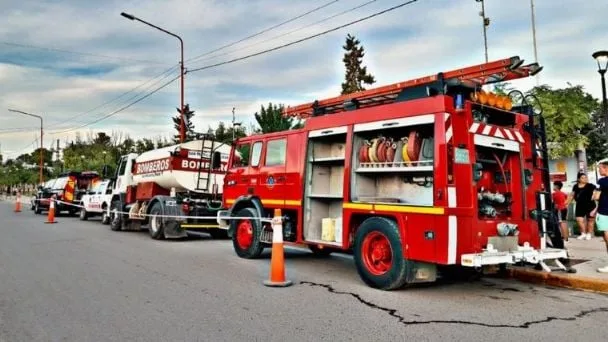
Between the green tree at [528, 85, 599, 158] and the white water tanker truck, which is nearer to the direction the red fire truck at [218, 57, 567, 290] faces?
the white water tanker truck

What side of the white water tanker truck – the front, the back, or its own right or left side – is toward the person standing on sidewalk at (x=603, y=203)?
back

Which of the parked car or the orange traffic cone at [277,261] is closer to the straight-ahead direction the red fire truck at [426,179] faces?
the parked car

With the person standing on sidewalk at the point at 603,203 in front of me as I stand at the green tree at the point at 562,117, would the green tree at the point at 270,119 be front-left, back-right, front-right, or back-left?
back-right

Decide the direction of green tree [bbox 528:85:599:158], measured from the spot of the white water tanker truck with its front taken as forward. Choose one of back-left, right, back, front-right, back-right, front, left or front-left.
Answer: back-right

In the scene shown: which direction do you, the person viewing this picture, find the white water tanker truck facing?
facing away from the viewer and to the left of the viewer

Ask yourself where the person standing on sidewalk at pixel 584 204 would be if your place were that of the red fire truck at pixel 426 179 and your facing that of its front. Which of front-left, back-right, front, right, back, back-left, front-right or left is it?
right

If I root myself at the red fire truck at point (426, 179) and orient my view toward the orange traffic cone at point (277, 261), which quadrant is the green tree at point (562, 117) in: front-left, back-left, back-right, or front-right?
back-right

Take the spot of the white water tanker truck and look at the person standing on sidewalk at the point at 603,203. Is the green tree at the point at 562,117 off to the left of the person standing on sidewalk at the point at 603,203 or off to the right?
left

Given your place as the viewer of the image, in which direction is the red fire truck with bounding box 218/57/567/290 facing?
facing away from the viewer and to the left of the viewer

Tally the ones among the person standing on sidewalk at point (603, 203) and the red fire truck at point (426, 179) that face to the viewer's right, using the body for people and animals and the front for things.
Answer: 0

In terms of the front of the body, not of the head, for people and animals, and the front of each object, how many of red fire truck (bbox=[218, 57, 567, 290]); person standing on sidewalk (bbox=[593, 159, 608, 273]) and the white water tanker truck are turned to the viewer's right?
0

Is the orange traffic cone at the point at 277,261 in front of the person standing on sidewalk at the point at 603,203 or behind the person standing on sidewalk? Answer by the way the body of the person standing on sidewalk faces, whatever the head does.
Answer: in front
